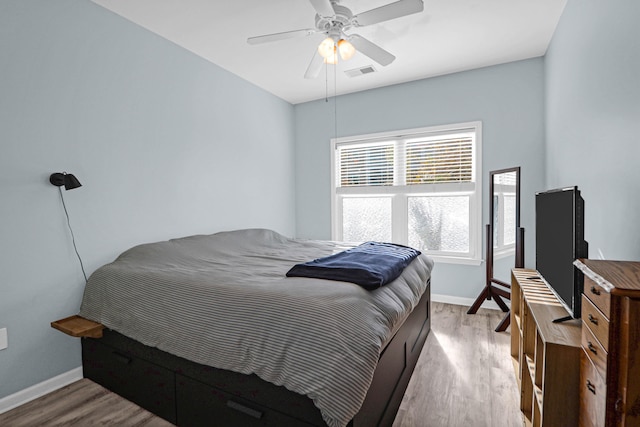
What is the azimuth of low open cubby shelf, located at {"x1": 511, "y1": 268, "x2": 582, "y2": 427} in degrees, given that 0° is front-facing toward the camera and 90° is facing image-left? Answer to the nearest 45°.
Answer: approximately 90°

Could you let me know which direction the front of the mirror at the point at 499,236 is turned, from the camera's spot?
facing the viewer and to the left of the viewer

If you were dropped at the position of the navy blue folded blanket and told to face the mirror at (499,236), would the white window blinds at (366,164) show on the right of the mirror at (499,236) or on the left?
left

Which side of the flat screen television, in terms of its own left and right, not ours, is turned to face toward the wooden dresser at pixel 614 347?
left

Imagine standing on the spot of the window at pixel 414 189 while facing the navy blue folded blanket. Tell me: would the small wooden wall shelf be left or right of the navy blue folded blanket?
right

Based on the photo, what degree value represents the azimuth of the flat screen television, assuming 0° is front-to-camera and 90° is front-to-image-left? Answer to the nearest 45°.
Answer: approximately 90°

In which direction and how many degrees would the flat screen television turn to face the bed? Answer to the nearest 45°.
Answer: approximately 45° to its left

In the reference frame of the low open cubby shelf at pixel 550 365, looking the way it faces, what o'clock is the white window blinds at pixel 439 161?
The white window blinds is roughly at 2 o'clock from the low open cubby shelf.

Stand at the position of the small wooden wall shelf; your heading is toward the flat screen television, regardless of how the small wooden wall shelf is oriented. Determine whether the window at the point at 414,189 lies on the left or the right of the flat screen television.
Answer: left

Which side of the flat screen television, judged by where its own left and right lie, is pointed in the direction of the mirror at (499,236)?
right

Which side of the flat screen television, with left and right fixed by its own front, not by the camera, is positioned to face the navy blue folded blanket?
front
